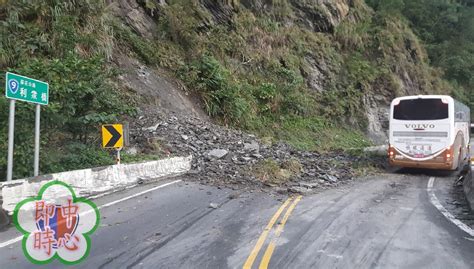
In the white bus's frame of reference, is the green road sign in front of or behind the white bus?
behind

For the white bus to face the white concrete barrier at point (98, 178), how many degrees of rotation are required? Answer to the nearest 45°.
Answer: approximately 135° to its left

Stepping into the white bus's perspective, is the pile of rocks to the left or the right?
on its left

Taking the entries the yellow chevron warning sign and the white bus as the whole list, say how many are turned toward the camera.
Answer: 1

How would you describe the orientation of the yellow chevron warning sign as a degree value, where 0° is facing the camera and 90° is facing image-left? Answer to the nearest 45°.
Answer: approximately 0°

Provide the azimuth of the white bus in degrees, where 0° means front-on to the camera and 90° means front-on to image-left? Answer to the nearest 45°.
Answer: approximately 180°

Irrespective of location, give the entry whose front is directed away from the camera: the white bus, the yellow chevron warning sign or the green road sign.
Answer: the white bus
